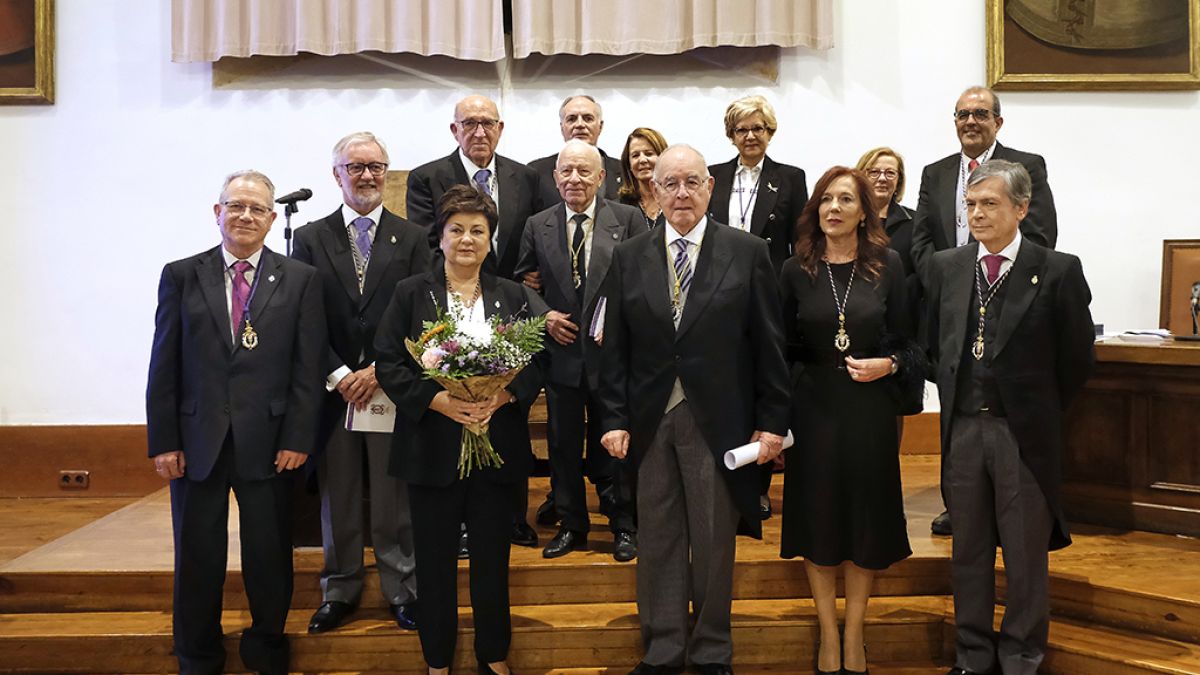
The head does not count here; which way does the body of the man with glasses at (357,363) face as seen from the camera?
toward the camera

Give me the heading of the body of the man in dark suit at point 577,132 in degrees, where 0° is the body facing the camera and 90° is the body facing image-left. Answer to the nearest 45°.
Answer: approximately 0°

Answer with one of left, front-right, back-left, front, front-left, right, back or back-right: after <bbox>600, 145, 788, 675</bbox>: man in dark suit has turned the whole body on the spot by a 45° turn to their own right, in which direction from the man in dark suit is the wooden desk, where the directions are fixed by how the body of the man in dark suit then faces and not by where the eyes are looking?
back

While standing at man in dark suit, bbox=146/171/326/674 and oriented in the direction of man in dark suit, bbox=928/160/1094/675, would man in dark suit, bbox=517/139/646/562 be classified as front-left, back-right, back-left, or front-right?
front-left

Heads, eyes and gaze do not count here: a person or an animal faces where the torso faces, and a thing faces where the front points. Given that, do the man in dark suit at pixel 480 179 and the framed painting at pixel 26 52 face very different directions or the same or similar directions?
same or similar directions

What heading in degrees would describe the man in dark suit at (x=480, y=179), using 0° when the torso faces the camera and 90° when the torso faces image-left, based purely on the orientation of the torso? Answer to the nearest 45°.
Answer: approximately 0°

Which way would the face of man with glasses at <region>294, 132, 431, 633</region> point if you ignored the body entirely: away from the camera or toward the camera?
toward the camera

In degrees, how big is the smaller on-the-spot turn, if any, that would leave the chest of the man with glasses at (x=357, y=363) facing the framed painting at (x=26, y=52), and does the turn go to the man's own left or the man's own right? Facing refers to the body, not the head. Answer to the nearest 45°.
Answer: approximately 135° to the man's own right

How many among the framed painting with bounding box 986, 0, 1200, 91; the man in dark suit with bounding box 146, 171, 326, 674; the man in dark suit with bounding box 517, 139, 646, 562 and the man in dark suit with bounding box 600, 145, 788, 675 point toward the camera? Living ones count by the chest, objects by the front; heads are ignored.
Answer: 4

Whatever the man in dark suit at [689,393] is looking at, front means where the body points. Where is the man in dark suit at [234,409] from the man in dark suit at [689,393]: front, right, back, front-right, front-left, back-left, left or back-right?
right

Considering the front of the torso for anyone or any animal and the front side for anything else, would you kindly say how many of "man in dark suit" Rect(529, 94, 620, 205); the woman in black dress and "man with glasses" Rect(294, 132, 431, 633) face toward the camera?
3
